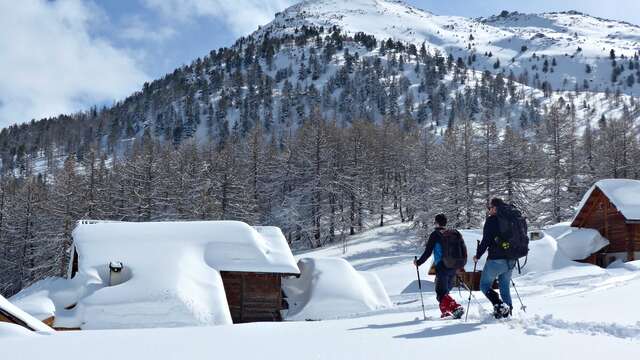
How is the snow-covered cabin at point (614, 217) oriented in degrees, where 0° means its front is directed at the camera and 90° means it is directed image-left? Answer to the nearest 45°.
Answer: approximately 45°

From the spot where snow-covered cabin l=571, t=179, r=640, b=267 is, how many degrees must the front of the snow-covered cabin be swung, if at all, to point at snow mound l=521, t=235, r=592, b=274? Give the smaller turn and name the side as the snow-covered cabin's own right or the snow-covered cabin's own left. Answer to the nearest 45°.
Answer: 0° — it already faces it

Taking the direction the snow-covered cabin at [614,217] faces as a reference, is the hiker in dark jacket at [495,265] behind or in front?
in front

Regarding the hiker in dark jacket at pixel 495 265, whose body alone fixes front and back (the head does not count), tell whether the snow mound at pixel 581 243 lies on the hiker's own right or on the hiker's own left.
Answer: on the hiker's own right

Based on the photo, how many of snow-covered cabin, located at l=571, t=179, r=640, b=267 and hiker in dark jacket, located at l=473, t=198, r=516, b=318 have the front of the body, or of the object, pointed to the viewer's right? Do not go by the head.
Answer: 0

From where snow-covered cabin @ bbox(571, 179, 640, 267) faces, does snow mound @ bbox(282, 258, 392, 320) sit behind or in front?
in front

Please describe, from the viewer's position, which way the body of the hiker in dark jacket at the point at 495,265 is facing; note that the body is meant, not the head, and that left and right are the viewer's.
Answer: facing to the left of the viewer

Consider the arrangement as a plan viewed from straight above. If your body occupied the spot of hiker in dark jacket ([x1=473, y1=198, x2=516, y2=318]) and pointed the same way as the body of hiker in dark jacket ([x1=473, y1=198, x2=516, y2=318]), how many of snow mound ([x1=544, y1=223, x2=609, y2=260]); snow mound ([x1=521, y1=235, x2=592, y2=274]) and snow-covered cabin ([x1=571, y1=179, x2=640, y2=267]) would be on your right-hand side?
3

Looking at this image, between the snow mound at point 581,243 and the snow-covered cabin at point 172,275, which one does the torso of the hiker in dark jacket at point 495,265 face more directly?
the snow-covered cabin
